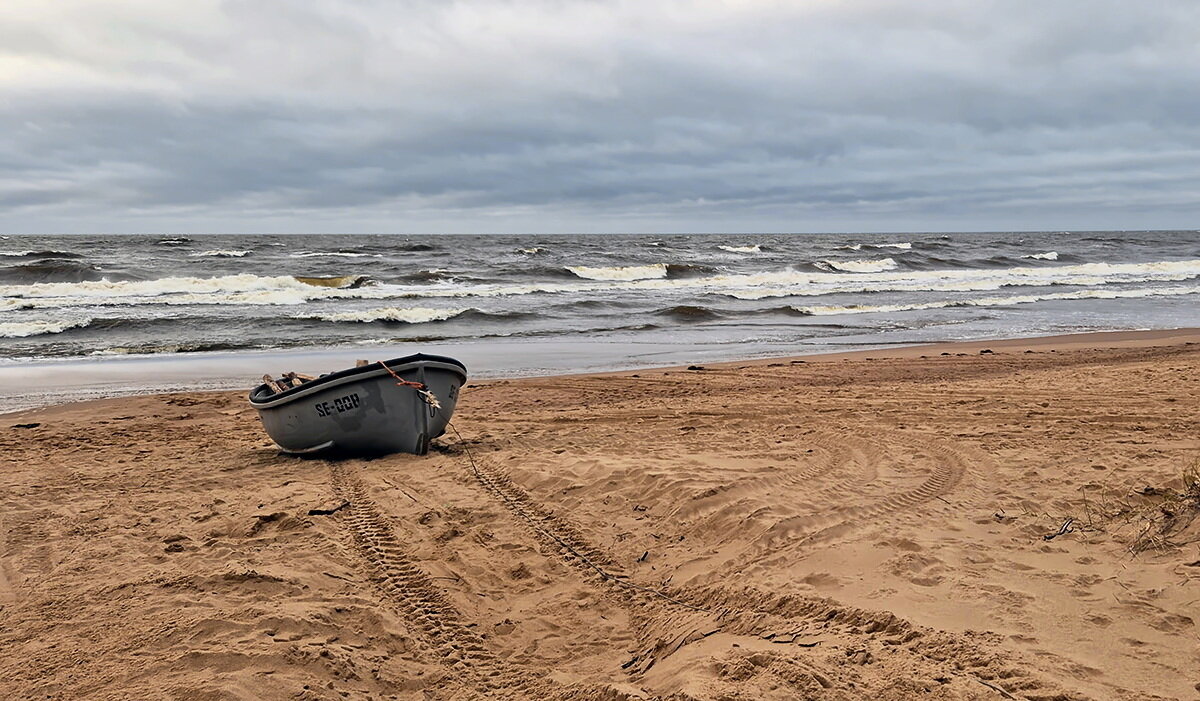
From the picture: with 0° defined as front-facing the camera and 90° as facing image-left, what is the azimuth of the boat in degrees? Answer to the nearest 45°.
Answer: approximately 315°
